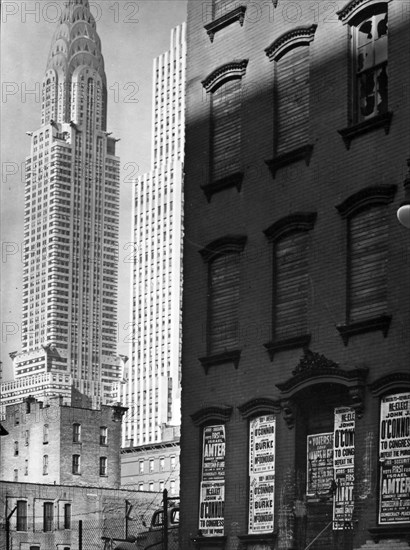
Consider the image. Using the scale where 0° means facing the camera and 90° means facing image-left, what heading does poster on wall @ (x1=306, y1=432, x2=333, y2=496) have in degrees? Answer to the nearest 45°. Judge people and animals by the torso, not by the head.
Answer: approximately 45°

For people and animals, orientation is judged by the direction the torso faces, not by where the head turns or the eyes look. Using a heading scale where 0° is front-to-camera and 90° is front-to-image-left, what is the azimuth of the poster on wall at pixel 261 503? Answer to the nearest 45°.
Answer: approximately 45°

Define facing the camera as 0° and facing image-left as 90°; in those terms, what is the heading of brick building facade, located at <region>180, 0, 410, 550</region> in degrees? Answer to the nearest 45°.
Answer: approximately 45°

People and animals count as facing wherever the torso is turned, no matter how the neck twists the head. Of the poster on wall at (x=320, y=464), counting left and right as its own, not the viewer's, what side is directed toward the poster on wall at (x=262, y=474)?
right

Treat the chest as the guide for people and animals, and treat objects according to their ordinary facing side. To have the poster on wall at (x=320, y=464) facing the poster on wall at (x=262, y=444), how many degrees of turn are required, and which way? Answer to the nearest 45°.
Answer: approximately 90° to its right

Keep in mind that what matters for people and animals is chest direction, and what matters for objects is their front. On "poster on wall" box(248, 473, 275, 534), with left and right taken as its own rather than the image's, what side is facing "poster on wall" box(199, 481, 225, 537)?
right

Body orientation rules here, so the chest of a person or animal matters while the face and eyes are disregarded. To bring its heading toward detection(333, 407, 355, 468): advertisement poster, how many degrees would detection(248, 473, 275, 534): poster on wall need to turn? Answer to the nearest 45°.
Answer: approximately 90° to its left

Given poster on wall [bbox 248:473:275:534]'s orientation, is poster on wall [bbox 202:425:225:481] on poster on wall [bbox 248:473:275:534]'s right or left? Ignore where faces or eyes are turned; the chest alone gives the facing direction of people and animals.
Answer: on its right

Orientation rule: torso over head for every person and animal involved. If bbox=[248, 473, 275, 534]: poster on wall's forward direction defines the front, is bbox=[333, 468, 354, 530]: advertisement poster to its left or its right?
on its left
